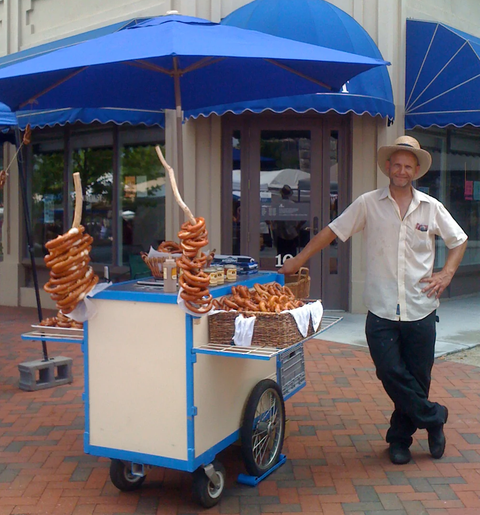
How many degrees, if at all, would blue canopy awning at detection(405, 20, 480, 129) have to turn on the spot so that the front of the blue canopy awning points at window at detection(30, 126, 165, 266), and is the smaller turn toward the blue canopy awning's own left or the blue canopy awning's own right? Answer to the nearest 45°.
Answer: approximately 135° to the blue canopy awning's own right

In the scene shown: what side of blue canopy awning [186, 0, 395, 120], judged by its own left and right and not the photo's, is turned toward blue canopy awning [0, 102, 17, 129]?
right

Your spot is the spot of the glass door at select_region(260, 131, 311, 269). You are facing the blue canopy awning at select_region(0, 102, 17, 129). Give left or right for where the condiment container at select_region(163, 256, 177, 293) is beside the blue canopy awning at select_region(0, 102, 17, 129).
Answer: left

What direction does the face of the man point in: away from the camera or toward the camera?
toward the camera

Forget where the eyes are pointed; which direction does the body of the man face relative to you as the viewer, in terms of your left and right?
facing the viewer

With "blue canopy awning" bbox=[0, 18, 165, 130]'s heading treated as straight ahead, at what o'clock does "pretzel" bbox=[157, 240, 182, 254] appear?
The pretzel is roughly at 12 o'clock from the blue canopy awning.

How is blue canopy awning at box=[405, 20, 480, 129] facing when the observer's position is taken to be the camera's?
facing the viewer and to the right of the viewer

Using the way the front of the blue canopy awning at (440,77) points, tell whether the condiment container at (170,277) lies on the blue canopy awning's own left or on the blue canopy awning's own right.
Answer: on the blue canopy awning's own right

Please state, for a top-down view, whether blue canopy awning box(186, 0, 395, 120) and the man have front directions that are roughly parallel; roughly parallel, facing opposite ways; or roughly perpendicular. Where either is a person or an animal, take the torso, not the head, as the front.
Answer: roughly parallel

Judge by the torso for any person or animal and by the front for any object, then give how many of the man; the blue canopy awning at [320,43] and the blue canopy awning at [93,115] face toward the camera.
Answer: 3

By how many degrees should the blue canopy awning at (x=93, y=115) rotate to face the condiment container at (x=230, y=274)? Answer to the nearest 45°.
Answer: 0° — it already faces it

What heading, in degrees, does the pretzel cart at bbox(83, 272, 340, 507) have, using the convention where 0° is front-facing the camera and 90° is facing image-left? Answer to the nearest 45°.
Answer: approximately 45°

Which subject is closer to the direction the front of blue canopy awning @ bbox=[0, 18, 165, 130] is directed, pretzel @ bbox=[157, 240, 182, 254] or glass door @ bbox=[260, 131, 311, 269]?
the pretzel

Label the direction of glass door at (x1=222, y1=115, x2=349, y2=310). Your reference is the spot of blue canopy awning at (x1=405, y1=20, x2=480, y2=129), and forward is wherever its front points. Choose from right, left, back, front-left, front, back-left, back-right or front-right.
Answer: back-right

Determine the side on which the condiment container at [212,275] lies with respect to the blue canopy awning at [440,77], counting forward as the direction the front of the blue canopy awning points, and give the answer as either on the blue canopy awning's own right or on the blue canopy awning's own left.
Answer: on the blue canopy awning's own right
